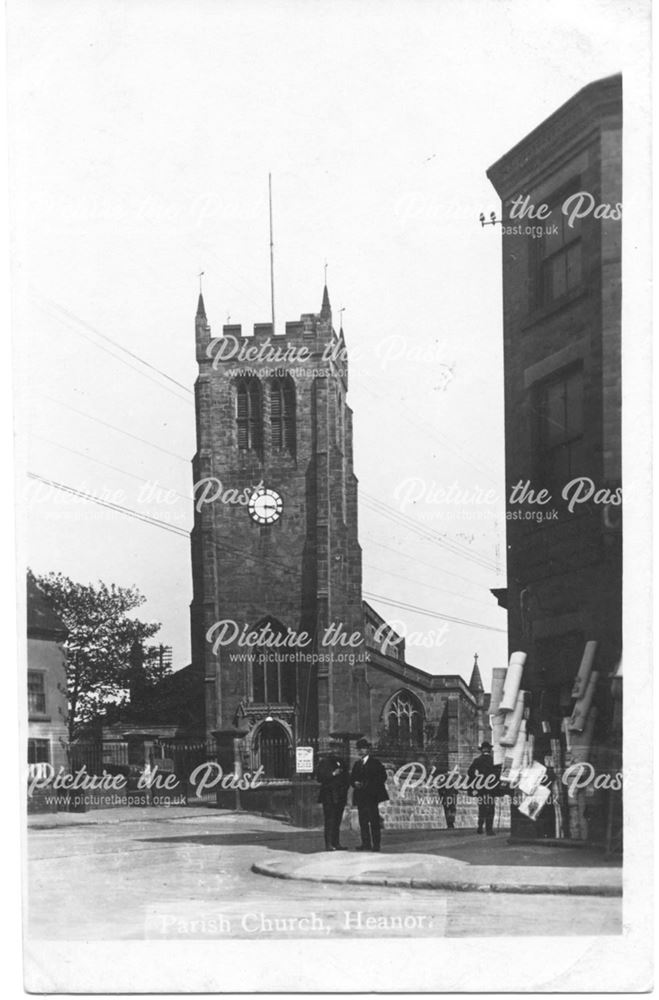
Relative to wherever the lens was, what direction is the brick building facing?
facing the viewer and to the left of the viewer

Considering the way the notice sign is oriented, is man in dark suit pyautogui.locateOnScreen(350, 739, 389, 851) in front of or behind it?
in front

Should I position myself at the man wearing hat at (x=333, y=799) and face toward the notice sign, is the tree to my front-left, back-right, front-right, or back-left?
front-left

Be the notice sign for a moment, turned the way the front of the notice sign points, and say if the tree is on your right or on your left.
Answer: on your right

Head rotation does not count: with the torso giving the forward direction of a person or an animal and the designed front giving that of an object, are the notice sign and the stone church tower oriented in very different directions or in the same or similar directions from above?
same or similar directions

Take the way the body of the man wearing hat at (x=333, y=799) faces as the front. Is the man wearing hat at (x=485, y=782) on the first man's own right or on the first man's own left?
on the first man's own left

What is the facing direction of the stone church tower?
toward the camera

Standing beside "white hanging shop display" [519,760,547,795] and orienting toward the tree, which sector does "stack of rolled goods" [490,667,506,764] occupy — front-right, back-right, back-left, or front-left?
front-right

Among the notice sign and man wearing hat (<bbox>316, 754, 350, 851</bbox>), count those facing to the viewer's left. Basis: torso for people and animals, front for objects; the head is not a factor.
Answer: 0

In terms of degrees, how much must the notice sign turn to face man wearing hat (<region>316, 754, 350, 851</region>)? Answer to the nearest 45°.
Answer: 0° — it already faces them
